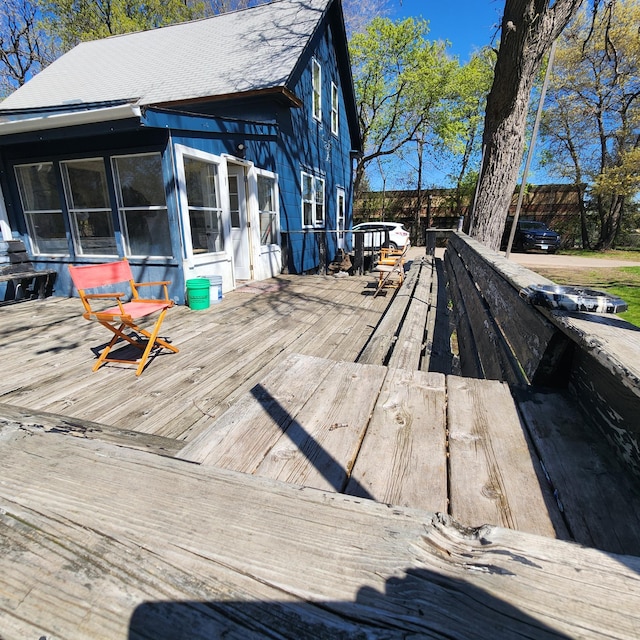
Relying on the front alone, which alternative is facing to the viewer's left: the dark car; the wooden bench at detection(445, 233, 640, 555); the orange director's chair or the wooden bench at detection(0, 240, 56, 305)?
the wooden bench at detection(445, 233, 640, 555)

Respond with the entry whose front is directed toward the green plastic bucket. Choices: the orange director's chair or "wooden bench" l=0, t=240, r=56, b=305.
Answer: the wooden bench

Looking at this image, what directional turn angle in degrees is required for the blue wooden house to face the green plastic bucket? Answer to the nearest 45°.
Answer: approximately 45° to its right

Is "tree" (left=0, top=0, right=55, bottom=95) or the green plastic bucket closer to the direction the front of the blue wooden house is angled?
the green plastic bucket

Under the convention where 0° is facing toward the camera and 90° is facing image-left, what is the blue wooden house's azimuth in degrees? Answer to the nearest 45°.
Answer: approximately 315°

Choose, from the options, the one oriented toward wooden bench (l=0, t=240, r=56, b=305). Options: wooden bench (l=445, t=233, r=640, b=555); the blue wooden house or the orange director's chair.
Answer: wooden bench (l=445, t=233, r=640, b=555)

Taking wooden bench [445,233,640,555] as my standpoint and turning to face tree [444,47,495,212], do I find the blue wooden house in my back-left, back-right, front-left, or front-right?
front-left

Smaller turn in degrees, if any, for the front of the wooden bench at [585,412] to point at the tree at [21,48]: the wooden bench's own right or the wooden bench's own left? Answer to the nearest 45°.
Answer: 0° — it already faces it

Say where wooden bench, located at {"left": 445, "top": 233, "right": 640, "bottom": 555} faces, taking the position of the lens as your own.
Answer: facing to the left of the viewer

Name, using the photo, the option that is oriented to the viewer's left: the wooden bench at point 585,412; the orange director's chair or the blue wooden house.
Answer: the wooden bench

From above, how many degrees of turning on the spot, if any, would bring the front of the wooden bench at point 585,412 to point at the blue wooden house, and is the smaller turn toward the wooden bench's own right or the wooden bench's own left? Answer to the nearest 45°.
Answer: approximately 45° to the wooden bench's own right

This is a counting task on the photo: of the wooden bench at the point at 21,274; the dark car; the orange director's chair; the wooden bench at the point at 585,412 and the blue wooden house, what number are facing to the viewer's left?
1

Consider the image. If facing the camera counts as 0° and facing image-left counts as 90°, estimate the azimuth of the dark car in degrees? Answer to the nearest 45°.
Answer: approximately 315°

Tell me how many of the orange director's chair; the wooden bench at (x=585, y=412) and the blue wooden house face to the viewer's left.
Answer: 1

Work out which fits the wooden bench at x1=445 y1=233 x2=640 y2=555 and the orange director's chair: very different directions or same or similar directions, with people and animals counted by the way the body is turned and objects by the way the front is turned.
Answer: very different directions
